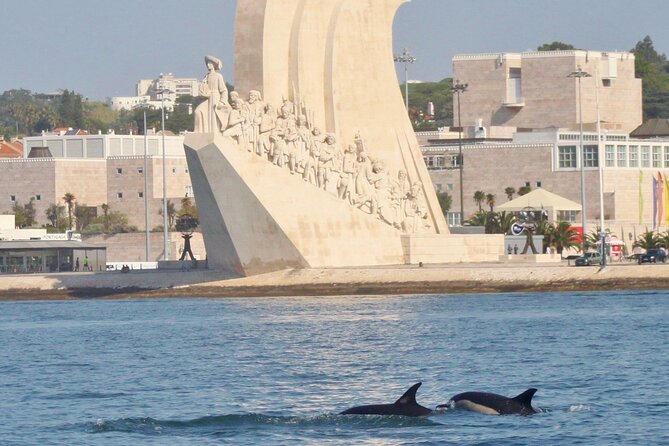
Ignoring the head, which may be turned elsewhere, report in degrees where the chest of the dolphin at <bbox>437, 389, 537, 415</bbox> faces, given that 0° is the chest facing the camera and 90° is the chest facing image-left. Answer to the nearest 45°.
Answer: approximately 90°

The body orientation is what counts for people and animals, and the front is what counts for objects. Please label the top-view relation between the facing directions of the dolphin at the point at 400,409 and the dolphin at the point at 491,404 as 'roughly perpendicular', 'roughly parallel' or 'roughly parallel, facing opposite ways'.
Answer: roughly parallel

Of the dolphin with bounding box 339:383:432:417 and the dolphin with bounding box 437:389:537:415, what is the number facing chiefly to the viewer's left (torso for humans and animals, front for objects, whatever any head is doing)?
2

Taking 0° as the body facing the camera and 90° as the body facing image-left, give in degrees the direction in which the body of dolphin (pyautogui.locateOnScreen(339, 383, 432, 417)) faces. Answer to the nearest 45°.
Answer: approximately 90°

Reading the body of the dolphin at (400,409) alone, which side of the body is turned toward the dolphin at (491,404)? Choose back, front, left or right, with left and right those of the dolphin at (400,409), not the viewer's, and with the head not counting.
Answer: back
